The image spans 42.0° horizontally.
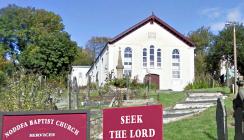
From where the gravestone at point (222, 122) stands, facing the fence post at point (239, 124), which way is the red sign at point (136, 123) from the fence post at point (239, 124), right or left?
right

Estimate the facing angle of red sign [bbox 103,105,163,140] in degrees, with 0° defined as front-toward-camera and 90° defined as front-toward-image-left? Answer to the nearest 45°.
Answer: approximately 0°

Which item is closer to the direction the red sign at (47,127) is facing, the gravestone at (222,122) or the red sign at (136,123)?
the red sign

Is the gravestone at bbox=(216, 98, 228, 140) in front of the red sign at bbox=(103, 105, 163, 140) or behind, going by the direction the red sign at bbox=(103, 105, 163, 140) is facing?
behind

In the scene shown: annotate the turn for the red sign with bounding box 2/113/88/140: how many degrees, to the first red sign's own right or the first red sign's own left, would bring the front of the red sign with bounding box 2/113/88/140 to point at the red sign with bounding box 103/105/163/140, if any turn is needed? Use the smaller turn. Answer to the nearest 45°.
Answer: approximately 90° to the first red sign's own left

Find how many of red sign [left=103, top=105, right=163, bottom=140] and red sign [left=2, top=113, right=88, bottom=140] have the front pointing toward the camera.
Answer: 2

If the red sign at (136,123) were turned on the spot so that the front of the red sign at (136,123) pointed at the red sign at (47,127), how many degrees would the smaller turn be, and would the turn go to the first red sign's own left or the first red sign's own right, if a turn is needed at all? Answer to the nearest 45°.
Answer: approximately 90° to the first red sign's own right

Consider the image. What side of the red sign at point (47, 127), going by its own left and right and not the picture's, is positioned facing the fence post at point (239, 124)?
left
